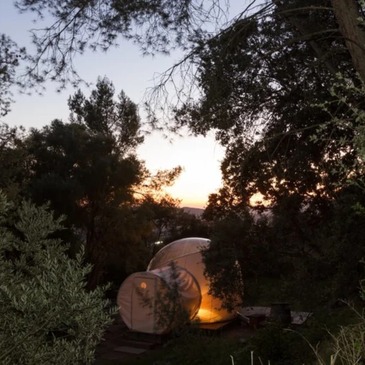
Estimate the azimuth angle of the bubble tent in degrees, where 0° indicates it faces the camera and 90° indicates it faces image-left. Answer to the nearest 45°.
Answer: approximately 45°

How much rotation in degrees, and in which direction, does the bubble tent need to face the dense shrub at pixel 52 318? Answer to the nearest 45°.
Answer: approximately 45° to its left

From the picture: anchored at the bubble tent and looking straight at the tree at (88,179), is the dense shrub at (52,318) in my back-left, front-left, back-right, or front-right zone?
back-left
